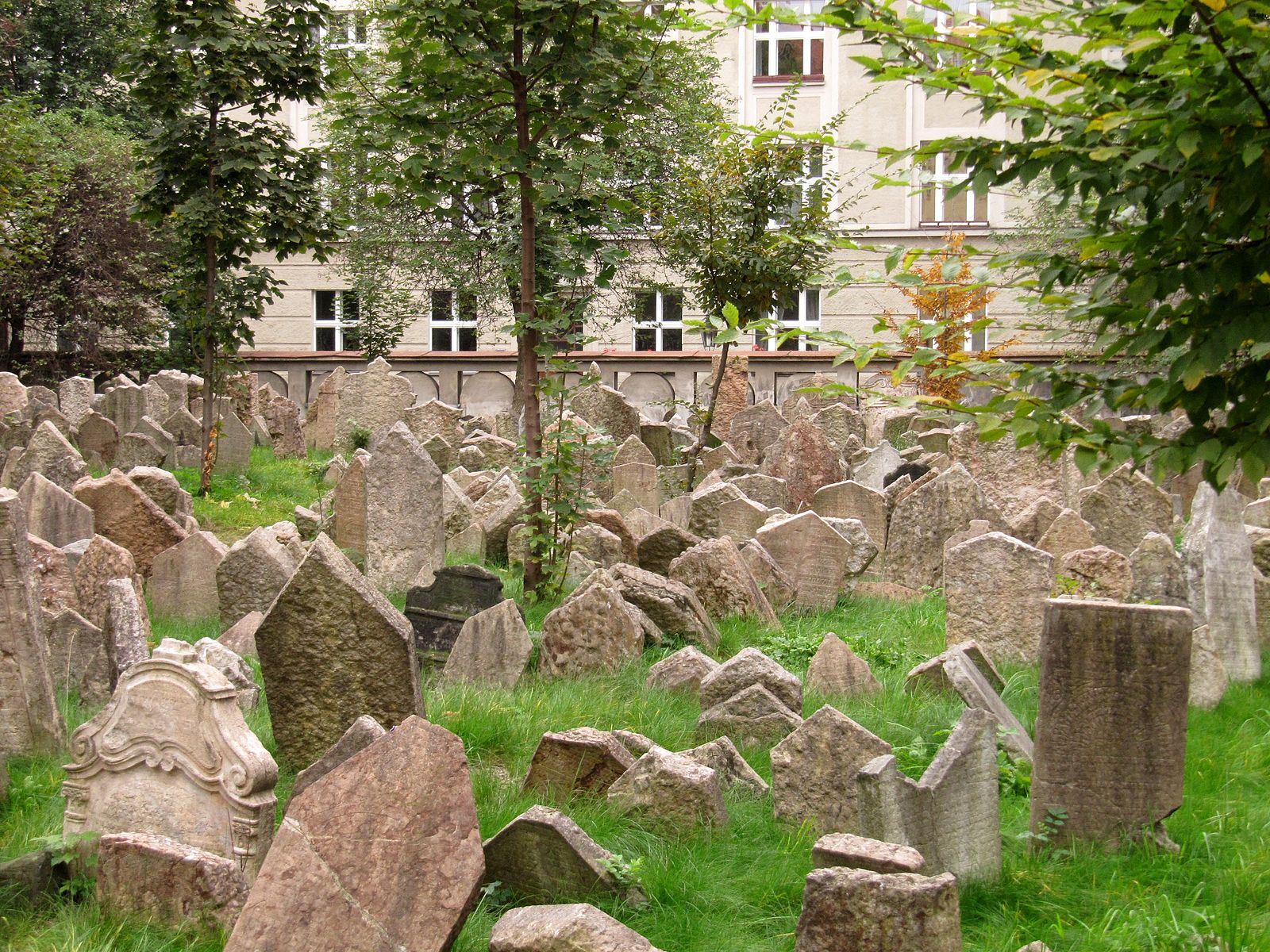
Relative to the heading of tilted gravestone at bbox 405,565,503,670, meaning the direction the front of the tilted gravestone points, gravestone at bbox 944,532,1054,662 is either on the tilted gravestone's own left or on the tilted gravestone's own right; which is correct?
on the tilted gravestone's own left

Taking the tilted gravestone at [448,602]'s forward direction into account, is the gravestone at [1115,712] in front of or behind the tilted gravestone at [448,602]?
in front

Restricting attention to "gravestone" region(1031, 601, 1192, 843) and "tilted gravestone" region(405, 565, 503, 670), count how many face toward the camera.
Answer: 2

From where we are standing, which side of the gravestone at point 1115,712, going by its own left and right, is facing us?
front

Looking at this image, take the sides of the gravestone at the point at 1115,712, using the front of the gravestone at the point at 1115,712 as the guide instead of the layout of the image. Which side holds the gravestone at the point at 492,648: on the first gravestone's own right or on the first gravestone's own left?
on the first gravestone's own right
